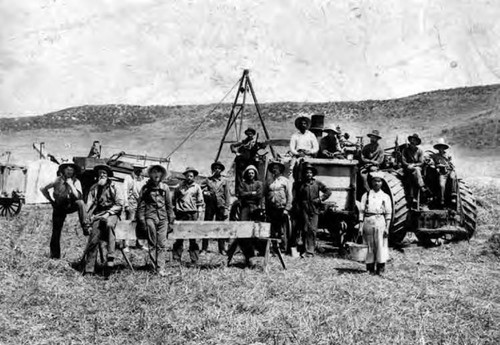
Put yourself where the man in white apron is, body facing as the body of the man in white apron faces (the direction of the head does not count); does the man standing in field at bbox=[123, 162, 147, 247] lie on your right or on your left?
on your right

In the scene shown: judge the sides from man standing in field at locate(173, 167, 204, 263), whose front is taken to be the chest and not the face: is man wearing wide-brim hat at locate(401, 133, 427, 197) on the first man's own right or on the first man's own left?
on the first man's own left

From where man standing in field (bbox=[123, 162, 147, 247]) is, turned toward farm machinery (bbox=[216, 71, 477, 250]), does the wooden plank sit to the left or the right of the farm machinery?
right

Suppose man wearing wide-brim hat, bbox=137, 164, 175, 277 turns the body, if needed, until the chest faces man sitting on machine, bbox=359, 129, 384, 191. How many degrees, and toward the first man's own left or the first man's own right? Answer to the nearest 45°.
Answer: approximately 135° to the first man's own left

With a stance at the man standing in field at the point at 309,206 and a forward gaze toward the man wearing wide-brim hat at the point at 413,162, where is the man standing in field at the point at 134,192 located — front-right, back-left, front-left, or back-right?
back-left

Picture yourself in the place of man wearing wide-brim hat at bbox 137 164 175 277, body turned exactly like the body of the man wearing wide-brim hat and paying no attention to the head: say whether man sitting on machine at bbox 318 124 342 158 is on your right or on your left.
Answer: on your left

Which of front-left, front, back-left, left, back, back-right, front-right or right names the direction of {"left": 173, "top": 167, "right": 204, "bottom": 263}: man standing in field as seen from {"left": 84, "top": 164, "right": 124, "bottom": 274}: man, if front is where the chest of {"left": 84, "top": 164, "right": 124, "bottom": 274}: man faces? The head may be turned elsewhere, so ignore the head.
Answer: back-left

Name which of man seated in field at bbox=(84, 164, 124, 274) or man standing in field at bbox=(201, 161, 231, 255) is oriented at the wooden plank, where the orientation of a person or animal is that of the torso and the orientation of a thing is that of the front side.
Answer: man standing in field at bbox=(201, 161, 231, 255)

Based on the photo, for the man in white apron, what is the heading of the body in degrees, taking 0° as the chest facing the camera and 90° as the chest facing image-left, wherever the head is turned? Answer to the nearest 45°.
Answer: approximately 0°

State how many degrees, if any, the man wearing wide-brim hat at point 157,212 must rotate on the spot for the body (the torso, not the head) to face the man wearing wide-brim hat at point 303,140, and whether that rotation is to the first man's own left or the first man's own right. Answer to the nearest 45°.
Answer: approximately 135° to the first man's own left
